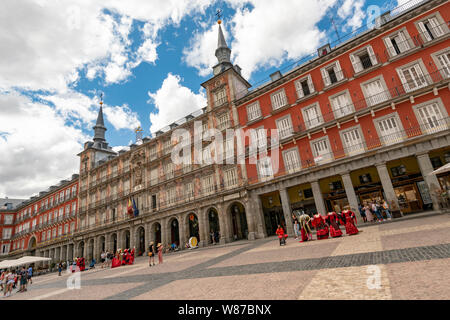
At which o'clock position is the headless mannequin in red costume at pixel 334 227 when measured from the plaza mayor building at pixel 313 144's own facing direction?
The headless mannequin in red costume is roughly at 11 o'clock from the plaza mayor building.

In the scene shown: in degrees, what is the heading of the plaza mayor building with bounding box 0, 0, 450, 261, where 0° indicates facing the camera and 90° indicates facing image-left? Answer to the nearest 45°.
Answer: approximately 45°
